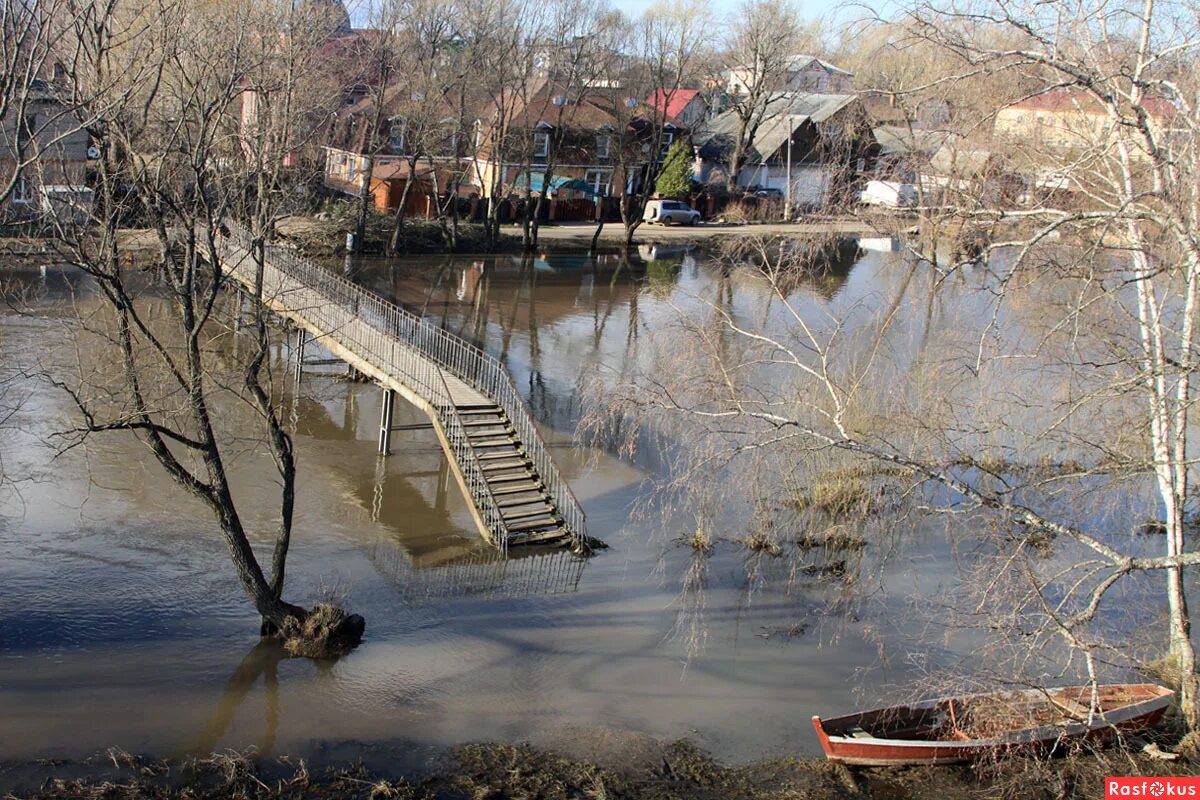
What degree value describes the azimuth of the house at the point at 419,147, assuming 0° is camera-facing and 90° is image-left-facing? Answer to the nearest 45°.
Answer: approximately 0°

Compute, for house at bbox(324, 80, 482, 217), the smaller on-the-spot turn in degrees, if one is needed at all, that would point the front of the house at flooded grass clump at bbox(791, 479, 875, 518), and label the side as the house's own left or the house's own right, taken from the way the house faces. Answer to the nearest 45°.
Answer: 0° — it already faces it

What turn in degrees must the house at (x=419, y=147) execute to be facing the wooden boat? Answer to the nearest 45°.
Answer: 0° — it already faces it

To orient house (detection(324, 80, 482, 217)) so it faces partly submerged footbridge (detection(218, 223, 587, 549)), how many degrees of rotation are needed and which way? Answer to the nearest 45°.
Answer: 0° — it already faces it

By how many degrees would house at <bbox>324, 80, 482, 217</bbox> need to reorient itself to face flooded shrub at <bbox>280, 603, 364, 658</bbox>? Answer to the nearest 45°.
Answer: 0° — it already faces it

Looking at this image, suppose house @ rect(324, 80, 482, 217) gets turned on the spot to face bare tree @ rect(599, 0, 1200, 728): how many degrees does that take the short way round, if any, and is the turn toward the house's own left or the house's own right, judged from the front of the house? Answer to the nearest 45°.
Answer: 0° — it already faces it

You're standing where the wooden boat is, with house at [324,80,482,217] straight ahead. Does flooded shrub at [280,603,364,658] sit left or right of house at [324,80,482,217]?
left
